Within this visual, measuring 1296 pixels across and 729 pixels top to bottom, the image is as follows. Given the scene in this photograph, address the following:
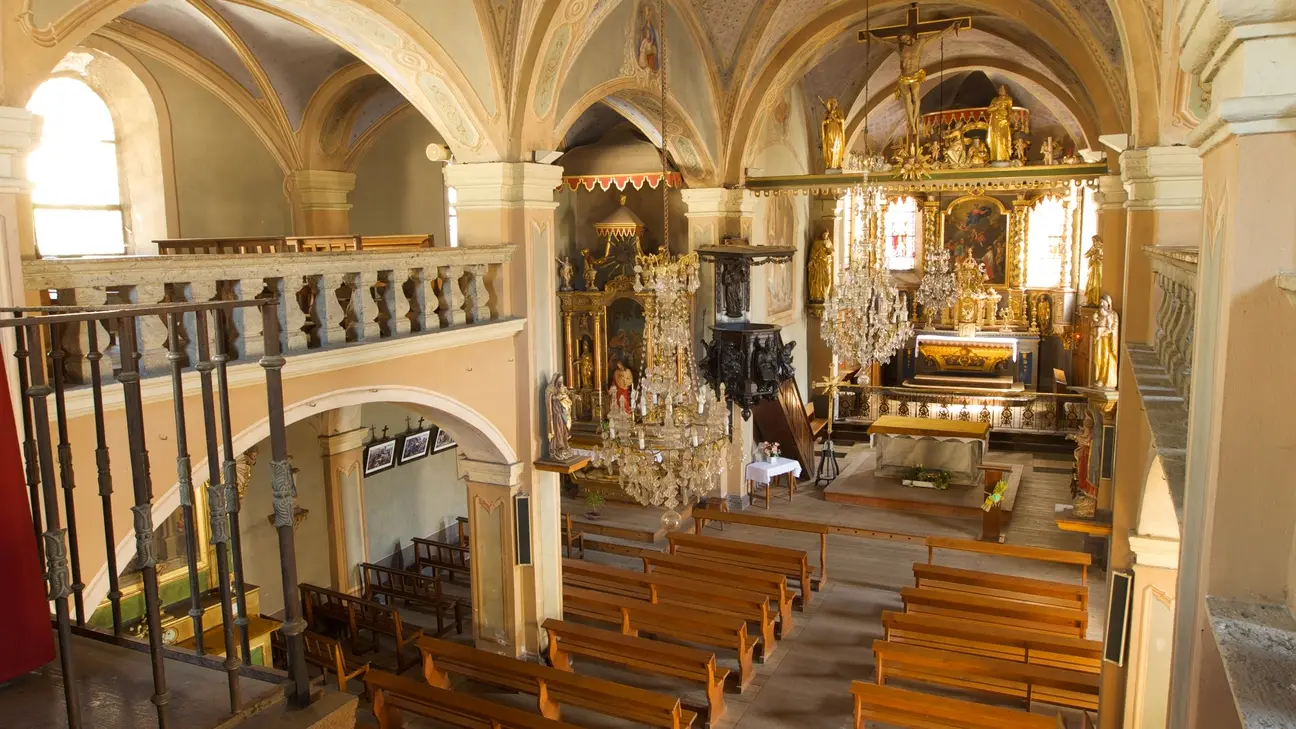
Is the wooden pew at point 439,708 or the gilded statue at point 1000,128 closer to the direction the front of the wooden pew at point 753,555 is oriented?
the gilded statue

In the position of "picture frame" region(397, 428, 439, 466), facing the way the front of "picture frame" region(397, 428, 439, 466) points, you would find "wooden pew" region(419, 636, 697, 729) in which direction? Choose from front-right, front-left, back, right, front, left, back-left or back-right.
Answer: front-right

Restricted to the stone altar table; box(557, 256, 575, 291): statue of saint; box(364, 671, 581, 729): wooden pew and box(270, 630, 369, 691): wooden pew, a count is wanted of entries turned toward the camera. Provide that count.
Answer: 2

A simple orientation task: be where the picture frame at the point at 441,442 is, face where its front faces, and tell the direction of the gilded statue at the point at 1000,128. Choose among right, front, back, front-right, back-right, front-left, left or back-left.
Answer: front-left

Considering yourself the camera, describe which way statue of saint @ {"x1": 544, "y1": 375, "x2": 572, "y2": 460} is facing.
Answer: facing the viewer and to the right of the viewer

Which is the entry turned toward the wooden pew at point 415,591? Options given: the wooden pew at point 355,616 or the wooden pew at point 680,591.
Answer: the wooden pew at point 355,616

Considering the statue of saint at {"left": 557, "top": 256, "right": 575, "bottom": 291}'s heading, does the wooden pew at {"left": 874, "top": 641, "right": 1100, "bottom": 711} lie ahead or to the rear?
ahead

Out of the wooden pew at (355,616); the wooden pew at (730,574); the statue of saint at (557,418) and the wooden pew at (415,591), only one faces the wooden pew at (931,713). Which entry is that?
the statue of saint

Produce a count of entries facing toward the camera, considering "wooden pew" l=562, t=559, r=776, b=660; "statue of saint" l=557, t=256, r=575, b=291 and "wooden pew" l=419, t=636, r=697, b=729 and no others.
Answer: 1

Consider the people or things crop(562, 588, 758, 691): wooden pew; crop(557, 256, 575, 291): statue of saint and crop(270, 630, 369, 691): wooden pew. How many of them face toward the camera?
1

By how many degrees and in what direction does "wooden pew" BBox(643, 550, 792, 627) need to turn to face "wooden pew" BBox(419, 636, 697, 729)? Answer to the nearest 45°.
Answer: approximately 180°

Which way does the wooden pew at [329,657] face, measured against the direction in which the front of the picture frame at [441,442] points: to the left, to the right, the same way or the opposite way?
to the left

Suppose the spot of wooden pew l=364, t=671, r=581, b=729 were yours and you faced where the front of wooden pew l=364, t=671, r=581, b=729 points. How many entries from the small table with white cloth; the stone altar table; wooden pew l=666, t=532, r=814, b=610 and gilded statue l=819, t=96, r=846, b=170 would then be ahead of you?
4

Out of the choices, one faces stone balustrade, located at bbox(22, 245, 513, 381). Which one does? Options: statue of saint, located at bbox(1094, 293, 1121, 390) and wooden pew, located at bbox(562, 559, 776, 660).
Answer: the statue of saint

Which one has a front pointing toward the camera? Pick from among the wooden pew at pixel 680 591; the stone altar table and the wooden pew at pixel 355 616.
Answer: the stone altar table

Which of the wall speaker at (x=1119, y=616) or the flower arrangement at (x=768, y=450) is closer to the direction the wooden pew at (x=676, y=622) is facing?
the flower arrangement
